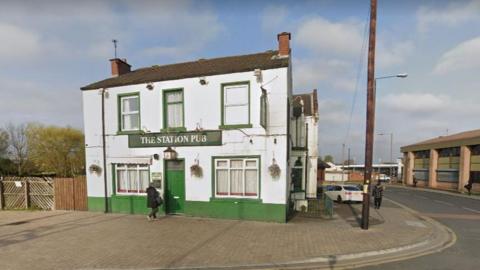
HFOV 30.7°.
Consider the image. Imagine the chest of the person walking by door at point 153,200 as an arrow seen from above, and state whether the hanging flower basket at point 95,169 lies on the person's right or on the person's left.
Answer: on the person's right

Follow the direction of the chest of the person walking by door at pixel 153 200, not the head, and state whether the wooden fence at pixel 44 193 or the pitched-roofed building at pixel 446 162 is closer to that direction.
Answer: the wooden fence

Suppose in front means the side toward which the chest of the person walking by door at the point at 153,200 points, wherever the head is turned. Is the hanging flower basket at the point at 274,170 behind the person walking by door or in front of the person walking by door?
behind

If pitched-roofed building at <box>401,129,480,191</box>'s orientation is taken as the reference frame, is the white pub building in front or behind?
in front

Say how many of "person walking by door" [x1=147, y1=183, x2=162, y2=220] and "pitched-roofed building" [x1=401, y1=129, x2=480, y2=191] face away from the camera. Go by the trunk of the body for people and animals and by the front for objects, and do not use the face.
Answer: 0

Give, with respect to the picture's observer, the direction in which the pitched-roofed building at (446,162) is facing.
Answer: facing the viewer and to the left of the viewer

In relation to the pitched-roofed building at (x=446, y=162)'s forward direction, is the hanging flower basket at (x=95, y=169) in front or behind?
in front

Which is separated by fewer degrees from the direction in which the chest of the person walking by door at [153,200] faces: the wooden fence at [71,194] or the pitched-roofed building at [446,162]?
the wooden fence

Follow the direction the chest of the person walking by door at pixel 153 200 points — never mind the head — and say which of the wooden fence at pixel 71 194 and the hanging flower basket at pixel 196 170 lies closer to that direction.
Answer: the wooden fence

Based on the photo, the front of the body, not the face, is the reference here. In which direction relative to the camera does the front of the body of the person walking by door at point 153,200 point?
to the viewer's left

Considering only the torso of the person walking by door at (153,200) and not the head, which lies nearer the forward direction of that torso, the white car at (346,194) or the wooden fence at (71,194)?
the wooden fence

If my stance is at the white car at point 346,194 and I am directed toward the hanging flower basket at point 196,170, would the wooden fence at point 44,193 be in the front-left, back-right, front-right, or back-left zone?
front-right

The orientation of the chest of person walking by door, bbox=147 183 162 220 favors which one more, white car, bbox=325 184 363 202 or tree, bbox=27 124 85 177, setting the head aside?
the tree
